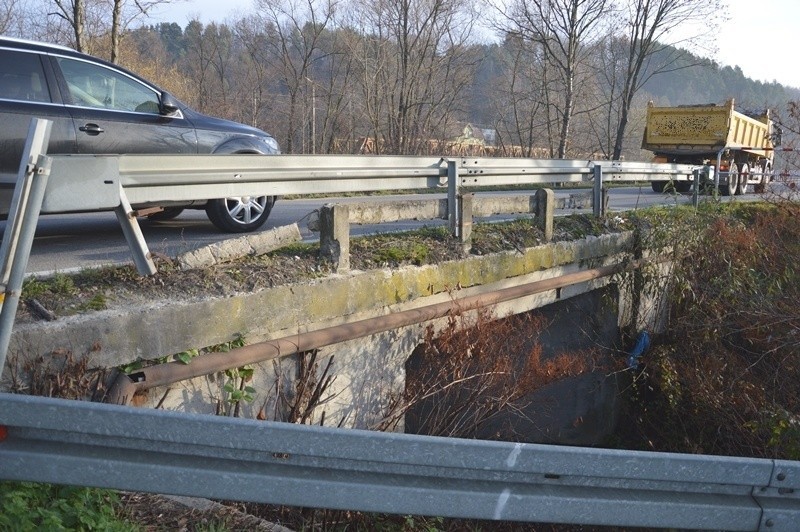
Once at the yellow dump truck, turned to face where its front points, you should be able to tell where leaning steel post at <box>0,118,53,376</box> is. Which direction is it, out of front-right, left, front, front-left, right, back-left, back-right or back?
back-right

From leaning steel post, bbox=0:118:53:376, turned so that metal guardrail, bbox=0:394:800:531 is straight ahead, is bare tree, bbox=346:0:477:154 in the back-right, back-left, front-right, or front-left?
back-left

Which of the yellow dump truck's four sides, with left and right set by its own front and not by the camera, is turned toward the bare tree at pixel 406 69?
left

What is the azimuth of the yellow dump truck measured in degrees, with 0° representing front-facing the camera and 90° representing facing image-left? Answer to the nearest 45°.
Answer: approximately 225°

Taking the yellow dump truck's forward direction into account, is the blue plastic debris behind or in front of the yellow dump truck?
behind

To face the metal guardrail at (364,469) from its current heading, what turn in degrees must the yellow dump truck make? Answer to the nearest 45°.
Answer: approximately 135° to its right

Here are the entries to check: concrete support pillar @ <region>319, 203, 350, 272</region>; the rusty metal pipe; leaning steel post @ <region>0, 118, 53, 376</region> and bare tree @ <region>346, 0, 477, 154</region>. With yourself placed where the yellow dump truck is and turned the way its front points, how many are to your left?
1

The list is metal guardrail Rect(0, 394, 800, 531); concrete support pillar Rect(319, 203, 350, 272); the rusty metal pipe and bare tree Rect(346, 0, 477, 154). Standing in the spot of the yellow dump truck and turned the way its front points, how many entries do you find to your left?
1

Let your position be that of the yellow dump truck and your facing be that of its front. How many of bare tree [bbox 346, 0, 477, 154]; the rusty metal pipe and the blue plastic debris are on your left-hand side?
1

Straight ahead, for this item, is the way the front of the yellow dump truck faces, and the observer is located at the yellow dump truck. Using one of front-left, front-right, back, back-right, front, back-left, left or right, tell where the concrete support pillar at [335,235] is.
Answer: back-right

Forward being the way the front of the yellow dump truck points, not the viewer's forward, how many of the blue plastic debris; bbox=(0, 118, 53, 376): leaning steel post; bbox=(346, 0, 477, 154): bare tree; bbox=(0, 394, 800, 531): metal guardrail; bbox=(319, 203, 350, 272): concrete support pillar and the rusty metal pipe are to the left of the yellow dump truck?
1

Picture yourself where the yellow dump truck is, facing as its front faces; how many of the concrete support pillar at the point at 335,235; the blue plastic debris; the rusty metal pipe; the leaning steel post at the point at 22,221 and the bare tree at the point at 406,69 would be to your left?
1

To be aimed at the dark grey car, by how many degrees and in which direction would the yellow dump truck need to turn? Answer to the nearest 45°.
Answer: approximately 135° to its right
